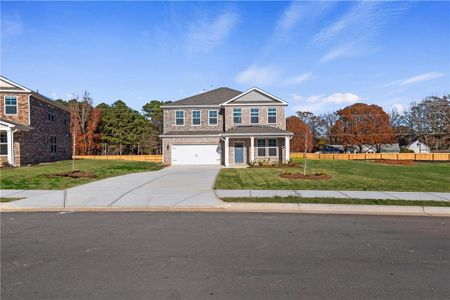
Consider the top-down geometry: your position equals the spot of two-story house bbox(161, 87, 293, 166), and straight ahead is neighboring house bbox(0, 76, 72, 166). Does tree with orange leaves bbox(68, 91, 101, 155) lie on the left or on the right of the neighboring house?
right

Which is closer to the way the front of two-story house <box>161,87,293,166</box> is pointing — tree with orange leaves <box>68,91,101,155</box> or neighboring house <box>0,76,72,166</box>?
the neighboring house

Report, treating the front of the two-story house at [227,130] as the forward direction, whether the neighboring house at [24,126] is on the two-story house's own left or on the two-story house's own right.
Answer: on the two-story house's own right

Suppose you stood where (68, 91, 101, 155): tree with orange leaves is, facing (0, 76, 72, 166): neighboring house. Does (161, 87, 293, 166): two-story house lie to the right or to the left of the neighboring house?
left

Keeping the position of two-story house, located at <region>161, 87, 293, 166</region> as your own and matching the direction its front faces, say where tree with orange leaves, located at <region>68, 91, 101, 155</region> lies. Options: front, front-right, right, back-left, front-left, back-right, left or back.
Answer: back-right

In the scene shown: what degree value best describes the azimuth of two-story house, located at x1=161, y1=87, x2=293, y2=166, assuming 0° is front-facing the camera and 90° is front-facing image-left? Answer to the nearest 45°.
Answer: approximately 0°
